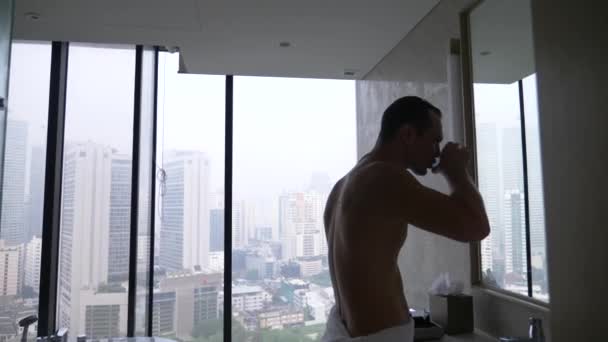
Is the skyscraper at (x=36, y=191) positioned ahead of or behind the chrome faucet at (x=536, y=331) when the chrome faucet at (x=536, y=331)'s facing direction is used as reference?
ahead

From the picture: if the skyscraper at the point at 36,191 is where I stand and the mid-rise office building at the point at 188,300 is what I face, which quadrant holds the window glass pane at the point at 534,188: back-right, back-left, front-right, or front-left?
front-right

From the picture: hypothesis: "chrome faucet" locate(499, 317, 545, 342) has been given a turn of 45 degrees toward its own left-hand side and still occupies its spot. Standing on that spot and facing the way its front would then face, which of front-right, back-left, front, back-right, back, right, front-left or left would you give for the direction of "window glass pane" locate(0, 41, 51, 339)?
front-right

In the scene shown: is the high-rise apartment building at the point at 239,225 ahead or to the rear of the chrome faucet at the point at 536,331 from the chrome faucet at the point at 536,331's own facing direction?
ahead

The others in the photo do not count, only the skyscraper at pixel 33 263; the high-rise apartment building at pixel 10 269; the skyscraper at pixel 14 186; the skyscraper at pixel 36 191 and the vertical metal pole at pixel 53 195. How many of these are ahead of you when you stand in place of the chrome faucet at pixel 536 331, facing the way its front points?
5

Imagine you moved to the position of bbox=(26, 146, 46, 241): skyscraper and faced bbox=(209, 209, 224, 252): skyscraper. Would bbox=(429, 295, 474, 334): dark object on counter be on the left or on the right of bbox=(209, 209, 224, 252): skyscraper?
right

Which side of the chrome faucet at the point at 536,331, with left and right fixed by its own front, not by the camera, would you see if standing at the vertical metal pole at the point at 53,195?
front

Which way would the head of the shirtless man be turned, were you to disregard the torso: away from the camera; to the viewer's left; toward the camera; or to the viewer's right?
to the viewer's right

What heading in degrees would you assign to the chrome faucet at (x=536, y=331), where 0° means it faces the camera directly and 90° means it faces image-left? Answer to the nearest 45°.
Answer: approximately 90°

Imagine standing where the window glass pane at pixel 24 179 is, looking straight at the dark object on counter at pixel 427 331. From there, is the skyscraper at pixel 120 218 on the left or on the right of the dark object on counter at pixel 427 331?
left

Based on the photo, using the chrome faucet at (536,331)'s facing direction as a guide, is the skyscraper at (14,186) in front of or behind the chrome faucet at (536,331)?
in front
